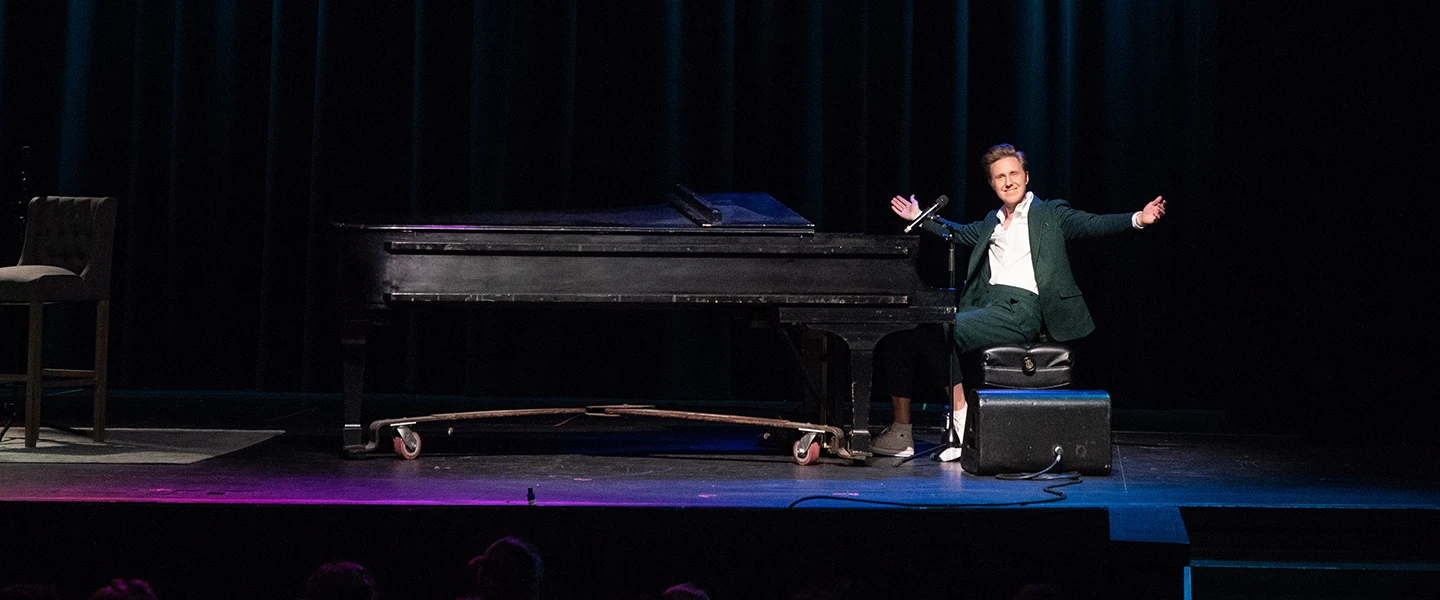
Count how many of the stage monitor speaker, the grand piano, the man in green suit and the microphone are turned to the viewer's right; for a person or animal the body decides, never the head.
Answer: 2

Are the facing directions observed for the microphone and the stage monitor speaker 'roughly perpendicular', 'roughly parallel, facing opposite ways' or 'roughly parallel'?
roughly perpendicular

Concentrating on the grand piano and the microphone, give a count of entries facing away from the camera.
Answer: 0

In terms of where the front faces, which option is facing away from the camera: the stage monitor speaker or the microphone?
the stage monitor speaker

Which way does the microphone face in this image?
to the viewer's right

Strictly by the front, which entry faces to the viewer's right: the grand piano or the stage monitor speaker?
the grand piano

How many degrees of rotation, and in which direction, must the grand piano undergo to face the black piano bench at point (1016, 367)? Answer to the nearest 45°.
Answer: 0° — it already faces it

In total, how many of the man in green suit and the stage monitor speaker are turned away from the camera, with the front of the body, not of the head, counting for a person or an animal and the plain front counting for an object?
1

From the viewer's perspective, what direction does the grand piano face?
to the viewer's right

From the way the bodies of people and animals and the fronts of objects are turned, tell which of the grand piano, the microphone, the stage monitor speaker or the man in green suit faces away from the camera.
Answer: the stage monitor speaker

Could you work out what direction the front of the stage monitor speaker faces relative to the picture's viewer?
facing away from the viewer
